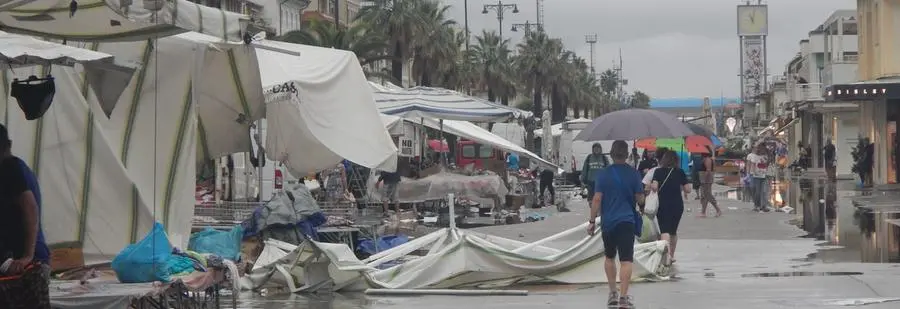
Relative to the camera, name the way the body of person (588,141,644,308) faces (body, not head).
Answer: away from the camera

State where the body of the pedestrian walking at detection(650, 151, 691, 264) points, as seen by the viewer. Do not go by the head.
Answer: away from the camera

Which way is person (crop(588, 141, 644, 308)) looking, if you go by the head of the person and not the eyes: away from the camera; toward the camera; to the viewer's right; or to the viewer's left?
away from the camera

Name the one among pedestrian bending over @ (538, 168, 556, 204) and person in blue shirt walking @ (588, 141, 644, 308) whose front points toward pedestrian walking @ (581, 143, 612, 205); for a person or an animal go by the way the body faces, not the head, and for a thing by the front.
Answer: the person in blue shirt walking

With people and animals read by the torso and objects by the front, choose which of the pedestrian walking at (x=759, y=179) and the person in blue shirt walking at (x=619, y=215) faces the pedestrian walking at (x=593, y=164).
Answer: the person in blue shirt walking

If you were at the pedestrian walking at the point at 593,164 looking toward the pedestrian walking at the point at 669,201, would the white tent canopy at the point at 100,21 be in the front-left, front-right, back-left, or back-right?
front-right

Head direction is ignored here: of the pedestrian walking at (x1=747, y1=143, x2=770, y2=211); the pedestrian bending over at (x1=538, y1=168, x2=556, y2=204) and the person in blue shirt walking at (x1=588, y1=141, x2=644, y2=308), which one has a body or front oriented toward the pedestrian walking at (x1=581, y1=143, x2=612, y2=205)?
the person in blue shirt walking
